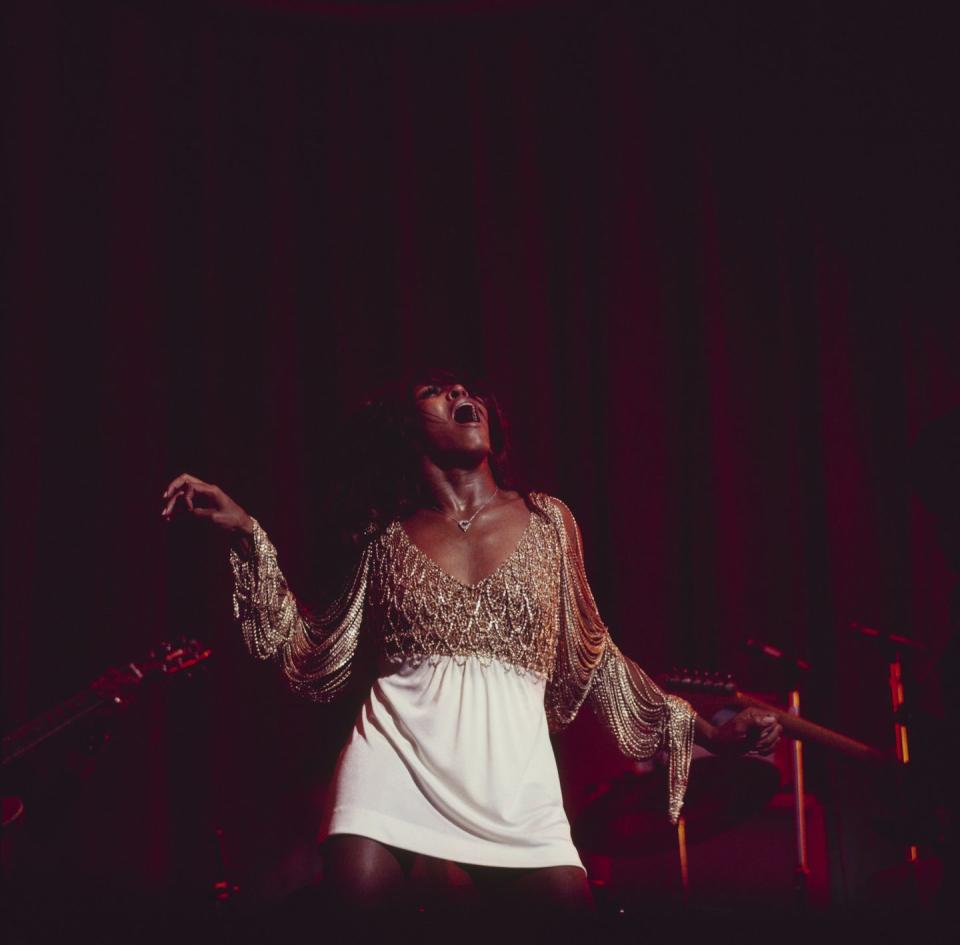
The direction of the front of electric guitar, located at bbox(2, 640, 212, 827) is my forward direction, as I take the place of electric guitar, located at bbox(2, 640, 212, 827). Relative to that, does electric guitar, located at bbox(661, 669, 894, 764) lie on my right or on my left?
on my left

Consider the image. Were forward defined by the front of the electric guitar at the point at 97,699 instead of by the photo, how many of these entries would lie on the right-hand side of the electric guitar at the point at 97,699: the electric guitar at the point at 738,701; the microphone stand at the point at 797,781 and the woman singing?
0

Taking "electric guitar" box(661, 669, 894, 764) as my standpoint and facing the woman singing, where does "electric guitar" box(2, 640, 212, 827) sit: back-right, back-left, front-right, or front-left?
front-right

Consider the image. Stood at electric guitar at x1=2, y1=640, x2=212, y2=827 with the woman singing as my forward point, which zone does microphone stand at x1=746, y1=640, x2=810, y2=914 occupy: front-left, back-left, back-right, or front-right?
front-left

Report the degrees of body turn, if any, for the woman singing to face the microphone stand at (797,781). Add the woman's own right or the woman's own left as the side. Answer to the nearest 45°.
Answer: approximately 135° to the woman's own left

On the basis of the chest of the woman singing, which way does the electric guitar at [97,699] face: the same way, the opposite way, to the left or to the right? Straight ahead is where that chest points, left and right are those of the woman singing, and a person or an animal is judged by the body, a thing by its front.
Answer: the same way

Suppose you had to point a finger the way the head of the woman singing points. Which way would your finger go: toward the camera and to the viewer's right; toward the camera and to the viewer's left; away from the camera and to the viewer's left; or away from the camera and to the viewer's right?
toward the camera and to the viewer's right

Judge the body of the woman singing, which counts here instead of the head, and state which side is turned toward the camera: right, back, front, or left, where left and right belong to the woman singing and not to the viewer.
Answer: front

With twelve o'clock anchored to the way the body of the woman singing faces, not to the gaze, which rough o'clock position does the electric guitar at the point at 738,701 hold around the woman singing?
The electric guitar is roughly at 8 o'clock from the woman singing.

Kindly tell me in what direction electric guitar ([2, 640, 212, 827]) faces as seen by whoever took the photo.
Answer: facing the viewer

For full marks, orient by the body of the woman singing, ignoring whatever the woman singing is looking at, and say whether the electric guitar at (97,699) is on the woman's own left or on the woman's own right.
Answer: on the woman's own right

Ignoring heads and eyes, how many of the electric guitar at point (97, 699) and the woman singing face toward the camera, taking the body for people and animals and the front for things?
2

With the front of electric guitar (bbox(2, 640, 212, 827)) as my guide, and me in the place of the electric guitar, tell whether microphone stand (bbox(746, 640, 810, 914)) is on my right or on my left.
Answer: on my left

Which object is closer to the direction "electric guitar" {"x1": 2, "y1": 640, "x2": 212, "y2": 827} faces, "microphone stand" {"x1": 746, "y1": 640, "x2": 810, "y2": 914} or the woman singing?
the woman singing

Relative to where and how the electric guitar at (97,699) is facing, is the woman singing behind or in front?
in front
